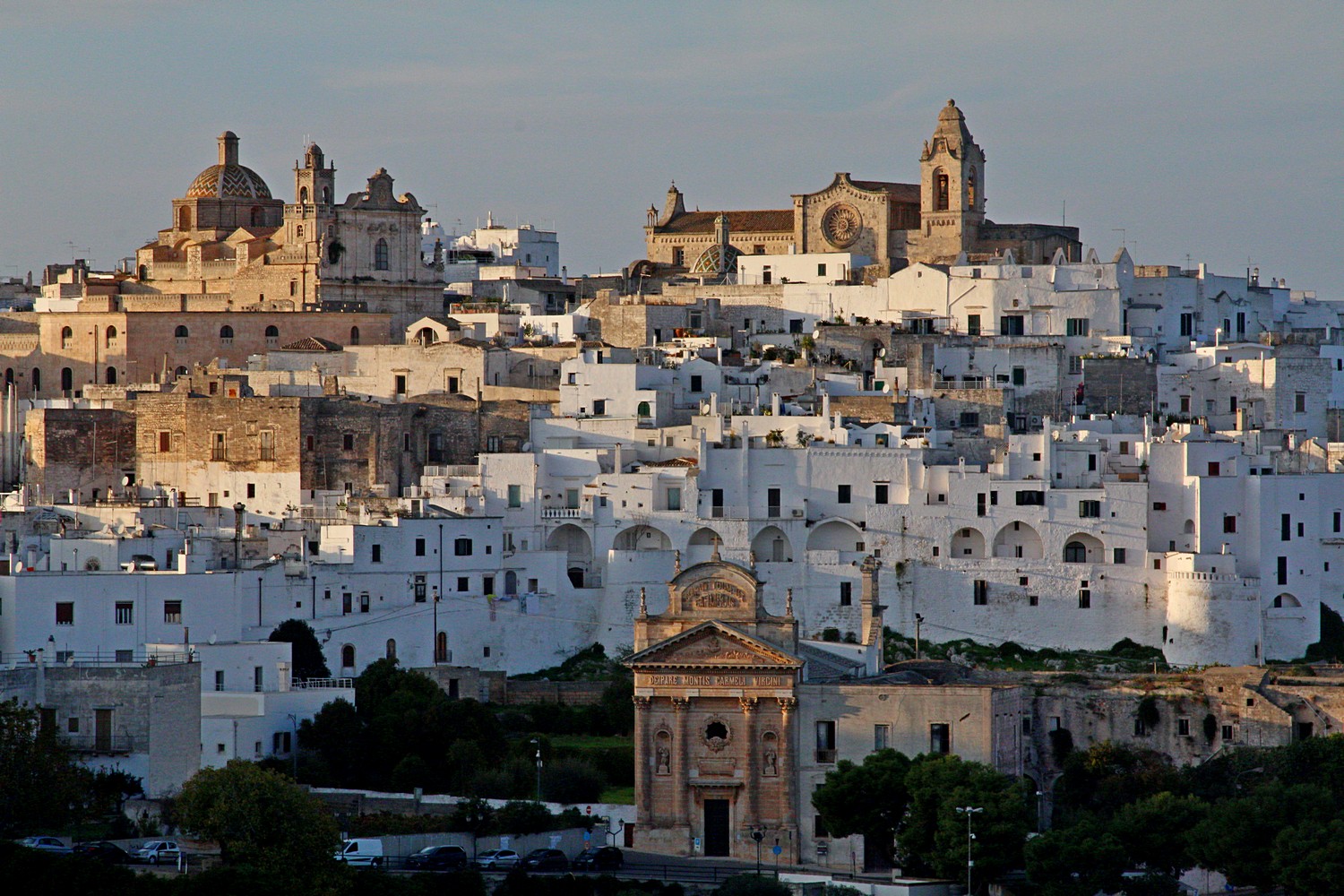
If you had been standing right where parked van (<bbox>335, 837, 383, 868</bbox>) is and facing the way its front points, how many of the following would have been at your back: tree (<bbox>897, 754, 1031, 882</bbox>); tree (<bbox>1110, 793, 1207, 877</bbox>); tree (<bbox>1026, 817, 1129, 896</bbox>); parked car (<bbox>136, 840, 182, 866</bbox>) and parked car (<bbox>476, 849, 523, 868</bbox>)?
4

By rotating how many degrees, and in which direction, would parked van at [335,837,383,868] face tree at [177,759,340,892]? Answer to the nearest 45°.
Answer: approximately 45° to its left

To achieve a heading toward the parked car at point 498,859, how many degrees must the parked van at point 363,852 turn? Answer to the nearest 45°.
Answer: approximately 180°

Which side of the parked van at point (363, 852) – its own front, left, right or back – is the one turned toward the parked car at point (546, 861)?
back

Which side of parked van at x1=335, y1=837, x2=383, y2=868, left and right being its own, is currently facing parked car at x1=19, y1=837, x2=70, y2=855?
front

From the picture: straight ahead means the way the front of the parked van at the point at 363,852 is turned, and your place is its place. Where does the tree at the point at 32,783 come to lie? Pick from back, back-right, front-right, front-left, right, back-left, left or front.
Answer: front

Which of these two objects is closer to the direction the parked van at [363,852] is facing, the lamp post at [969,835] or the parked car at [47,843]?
the parked car

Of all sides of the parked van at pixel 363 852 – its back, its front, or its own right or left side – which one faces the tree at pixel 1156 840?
back

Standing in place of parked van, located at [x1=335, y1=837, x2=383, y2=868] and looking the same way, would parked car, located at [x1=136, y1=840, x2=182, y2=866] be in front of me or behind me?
in front

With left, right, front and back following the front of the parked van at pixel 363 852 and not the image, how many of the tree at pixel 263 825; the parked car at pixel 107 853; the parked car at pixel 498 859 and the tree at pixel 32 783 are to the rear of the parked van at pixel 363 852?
1

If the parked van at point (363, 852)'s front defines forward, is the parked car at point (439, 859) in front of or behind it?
behind

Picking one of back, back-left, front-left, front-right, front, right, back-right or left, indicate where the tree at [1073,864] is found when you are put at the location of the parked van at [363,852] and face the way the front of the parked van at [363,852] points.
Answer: back

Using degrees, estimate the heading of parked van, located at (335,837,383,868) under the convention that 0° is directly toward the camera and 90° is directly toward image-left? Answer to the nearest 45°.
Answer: approximately 90°
